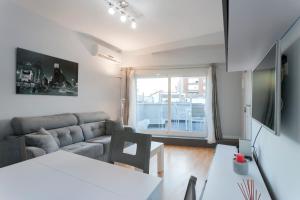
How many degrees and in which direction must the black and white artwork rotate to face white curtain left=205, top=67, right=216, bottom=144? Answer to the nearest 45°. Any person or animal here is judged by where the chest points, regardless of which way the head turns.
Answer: approximately 45° to its left

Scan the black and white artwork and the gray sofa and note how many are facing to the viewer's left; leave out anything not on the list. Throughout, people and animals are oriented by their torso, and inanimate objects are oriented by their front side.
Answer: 0

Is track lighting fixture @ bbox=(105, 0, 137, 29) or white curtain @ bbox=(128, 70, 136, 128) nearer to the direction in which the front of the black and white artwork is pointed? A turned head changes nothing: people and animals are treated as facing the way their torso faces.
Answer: the track lighting fixture

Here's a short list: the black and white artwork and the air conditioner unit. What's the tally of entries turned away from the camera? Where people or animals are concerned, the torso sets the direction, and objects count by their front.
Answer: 0

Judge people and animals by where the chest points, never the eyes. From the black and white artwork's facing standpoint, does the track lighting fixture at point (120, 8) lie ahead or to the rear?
ahead

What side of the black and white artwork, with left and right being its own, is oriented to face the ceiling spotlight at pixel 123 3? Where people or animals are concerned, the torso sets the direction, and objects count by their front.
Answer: front

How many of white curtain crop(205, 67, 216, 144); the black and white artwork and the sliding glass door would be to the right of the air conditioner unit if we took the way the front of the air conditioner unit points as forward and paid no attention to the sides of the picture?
1

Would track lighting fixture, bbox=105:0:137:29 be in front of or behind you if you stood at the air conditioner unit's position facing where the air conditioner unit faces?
in front

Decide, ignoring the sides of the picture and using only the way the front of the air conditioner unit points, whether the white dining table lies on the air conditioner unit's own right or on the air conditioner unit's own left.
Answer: on the air conditioner unit's own right

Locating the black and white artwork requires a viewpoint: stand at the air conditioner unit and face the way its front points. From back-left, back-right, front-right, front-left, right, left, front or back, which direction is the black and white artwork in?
right
